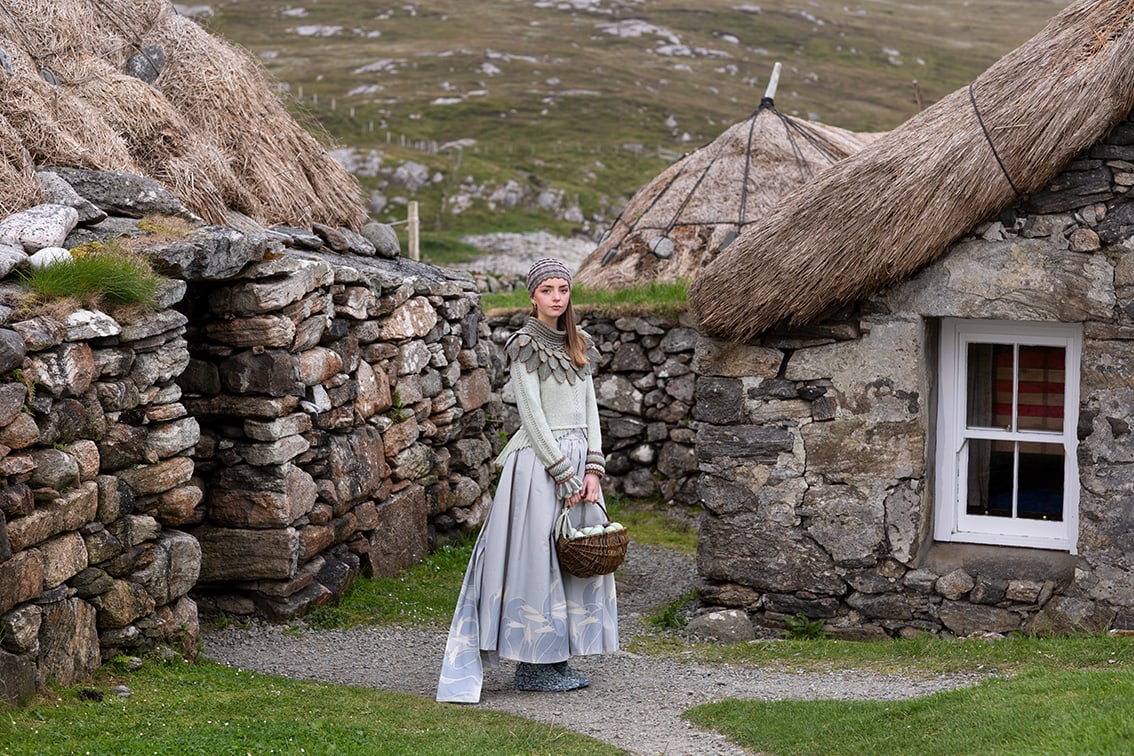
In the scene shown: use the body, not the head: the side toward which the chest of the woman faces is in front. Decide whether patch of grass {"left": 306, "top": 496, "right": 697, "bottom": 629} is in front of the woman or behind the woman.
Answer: behind

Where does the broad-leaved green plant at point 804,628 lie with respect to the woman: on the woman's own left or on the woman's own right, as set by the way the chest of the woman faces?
on the woman's own left

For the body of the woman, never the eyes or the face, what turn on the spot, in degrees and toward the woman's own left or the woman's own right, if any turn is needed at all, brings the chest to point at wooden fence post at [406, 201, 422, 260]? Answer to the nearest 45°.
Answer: approximately 135° to the woman's own left

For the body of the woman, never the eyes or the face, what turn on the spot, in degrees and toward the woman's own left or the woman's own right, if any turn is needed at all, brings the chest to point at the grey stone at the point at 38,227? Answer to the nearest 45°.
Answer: approximately 135° to the woman's own right

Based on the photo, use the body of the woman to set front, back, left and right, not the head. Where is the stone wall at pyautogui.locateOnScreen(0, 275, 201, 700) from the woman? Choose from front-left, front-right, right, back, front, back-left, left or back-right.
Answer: back-right

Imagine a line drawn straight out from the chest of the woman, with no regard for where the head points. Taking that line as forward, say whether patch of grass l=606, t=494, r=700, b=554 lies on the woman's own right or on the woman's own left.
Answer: on the woman's own left

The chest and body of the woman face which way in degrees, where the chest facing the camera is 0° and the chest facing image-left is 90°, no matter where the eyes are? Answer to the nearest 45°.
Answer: approximately 315°

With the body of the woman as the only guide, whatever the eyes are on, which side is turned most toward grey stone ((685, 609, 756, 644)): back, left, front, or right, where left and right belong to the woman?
left
